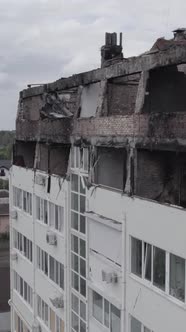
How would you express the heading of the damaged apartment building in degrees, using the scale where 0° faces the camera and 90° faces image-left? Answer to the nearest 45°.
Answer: approximately 45°
